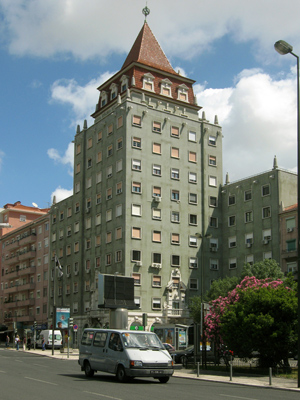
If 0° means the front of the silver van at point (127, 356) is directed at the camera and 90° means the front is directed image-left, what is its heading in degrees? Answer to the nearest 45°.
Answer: approximately 315°

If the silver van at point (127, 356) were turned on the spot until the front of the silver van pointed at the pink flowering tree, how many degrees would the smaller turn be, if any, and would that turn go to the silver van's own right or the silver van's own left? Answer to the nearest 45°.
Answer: approximately 90° to the silver van's own left
